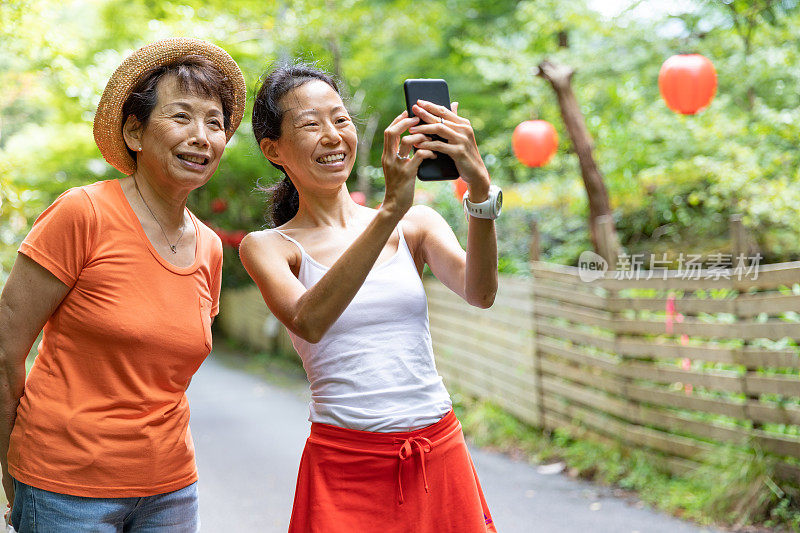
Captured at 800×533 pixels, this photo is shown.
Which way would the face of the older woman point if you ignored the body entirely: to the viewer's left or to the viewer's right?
to the viewer's right

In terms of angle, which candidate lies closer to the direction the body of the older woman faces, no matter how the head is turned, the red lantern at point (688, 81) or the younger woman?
the younger woman

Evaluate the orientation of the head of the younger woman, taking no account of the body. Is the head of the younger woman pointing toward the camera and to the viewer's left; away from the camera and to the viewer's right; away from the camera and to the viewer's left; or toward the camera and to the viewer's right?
toward the camera and to the viewer's right

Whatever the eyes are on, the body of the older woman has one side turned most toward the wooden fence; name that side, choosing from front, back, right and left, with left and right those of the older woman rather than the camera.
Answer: left

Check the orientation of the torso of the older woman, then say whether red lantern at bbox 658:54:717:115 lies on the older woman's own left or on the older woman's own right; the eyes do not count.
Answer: on the older woman's own left

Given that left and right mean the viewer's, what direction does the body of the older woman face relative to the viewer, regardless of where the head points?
facing the viewer and to the right of the viewer

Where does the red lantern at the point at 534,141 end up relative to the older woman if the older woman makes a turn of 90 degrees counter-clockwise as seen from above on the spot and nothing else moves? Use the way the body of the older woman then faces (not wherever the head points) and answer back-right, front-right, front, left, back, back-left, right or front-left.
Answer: front
